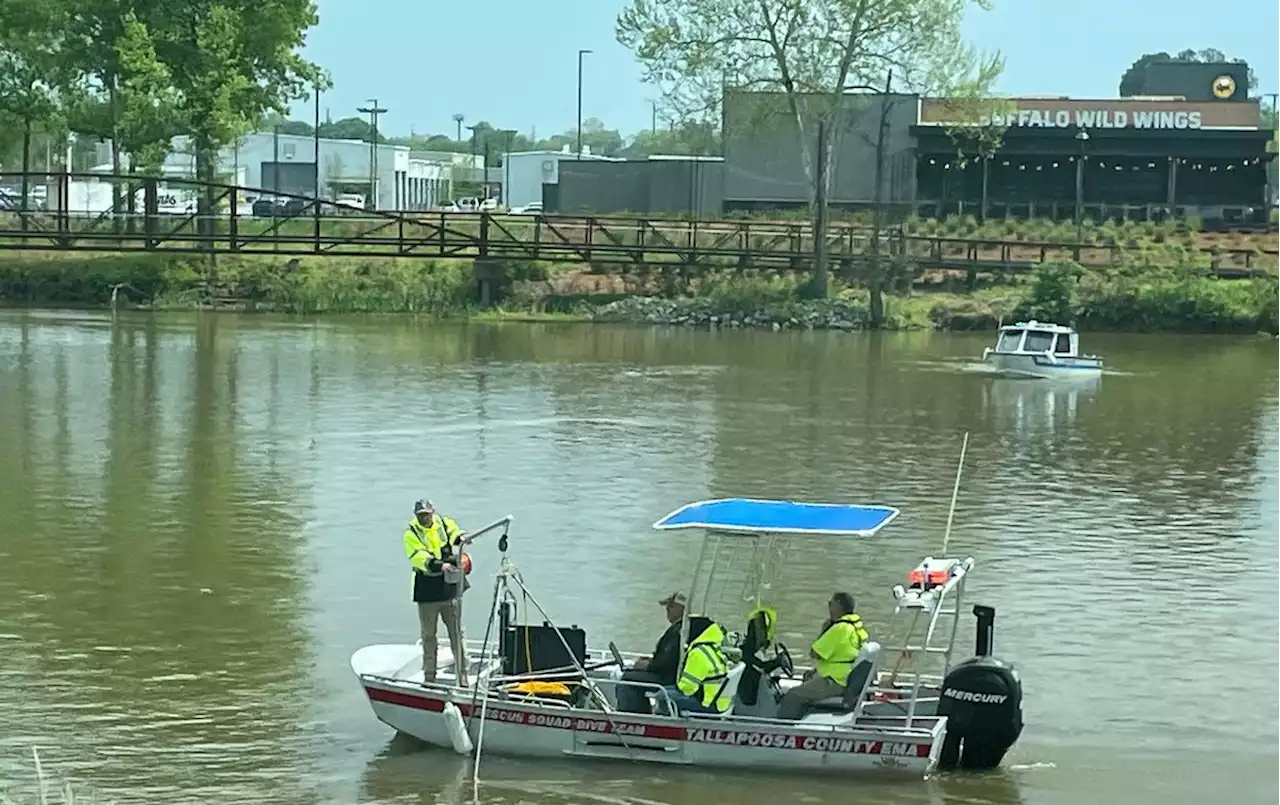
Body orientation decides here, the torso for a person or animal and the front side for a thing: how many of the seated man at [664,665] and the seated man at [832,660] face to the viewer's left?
2

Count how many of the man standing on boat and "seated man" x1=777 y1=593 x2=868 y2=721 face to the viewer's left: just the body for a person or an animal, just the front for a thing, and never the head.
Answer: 1

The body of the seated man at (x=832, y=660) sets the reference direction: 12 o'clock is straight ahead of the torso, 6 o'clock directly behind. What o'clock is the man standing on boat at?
The man standing on boat is roughly at 12 o'clock from the seated man.

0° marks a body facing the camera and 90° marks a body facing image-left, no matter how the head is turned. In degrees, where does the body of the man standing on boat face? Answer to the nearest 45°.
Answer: approximately 315°

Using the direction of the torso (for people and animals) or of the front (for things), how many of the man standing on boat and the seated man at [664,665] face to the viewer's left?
1

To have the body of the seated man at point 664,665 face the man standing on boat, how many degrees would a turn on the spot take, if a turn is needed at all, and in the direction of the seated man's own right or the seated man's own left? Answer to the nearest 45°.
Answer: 0° — they already face them

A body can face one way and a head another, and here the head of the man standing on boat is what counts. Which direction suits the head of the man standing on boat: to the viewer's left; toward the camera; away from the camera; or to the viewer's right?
toward the camera

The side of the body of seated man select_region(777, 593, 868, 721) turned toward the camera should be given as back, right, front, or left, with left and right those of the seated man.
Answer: left

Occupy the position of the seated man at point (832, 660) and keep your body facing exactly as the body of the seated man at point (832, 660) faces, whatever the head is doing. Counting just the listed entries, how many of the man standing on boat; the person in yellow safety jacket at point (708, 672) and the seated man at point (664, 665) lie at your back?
0

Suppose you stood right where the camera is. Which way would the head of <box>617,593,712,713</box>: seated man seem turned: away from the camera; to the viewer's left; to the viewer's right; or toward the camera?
to the viewer's left

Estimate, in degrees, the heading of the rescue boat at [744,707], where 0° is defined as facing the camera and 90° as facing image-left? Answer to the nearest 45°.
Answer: approximately 90°

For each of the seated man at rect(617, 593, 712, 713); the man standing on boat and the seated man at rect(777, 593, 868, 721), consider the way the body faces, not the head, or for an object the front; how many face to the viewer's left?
2

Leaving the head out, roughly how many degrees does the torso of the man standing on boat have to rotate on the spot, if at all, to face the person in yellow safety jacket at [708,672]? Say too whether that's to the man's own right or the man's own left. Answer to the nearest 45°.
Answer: approximately 45° to the man's own left

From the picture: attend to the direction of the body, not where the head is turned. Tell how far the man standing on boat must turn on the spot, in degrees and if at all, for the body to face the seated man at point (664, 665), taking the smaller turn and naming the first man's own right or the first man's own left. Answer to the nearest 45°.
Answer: approximately 45° to the first man's own left

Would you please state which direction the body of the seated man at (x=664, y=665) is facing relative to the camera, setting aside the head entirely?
to the viewer's left
